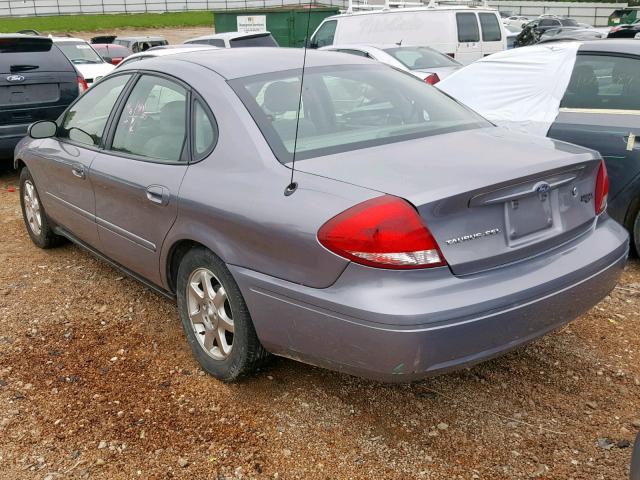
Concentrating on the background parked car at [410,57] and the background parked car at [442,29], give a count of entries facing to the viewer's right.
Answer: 0

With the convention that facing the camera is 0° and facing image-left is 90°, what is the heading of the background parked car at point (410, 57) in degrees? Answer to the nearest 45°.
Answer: approximately 135°

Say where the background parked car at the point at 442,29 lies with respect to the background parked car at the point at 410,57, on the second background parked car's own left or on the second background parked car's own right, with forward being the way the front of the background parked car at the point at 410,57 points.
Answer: on the second background parked car's own right

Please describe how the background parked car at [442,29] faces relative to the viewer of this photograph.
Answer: facing away from the viewer and to the left of the viewer

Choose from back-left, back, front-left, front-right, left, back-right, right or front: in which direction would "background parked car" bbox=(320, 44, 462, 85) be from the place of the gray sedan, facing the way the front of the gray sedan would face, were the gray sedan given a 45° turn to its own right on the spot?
front

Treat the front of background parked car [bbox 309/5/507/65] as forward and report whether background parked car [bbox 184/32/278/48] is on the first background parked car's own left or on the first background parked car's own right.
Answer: on the first background parked car's own left

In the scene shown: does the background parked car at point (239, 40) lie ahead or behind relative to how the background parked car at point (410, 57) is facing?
ahead

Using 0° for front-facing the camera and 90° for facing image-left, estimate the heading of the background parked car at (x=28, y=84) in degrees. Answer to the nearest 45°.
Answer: approximately 180°

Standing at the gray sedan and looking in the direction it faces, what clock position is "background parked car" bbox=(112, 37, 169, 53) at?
The background parked car is roughly at 1 o'clock from the gray sedan.

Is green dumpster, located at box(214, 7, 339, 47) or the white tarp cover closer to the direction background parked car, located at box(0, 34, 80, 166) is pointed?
the green dumpster

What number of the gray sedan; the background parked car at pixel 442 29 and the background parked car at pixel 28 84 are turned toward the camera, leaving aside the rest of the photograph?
0

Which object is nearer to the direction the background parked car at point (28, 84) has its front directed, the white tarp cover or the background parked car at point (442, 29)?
the background parked car

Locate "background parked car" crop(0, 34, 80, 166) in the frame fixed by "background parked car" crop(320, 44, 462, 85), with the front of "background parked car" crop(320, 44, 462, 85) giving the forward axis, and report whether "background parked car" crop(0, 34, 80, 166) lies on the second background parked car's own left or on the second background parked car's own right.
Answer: on the second background parked car's own left

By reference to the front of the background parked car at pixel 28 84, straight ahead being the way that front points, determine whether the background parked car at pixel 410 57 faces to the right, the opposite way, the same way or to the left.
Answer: the same way

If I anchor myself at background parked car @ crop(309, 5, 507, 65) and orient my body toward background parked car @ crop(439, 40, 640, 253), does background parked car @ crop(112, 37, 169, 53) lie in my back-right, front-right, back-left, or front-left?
back-right
